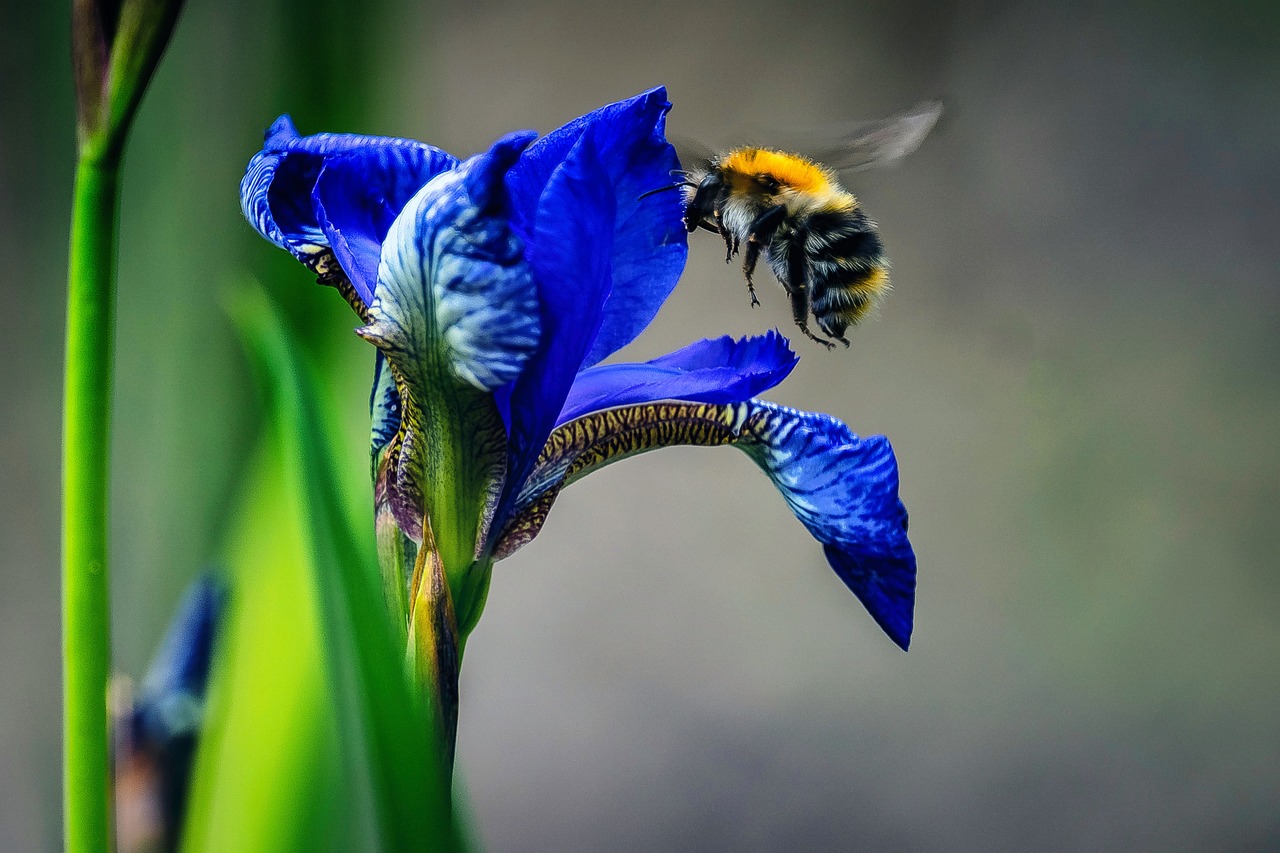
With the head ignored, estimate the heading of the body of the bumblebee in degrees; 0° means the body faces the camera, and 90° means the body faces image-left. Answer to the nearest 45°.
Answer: approximately 90°
